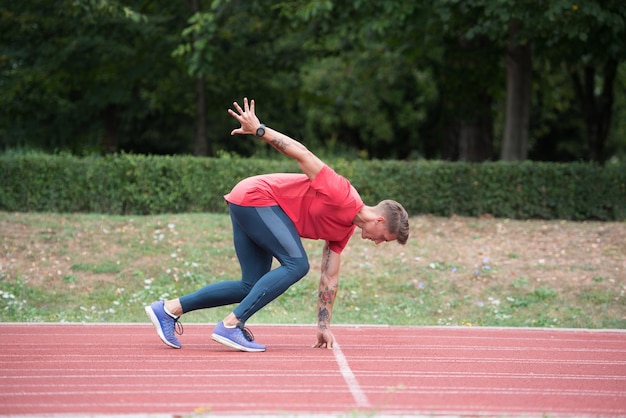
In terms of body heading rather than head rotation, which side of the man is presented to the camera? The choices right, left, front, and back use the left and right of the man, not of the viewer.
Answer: right

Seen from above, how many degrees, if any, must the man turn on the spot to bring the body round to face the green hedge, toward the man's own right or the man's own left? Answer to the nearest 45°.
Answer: approximately 90° to the man's own left

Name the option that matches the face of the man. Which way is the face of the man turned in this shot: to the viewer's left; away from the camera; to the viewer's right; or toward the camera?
to the viewer's right

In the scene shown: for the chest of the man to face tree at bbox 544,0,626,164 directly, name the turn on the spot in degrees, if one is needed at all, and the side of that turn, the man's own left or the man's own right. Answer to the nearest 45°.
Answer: approximately 45° to the man's own left
